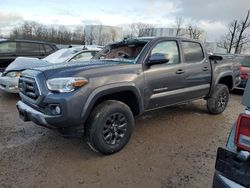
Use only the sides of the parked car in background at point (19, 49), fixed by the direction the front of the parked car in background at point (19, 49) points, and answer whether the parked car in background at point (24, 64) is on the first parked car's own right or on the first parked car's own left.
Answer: on the first parked car's own left

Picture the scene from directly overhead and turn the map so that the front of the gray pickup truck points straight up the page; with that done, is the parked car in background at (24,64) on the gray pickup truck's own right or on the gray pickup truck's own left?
on the gray pickup truck's own right

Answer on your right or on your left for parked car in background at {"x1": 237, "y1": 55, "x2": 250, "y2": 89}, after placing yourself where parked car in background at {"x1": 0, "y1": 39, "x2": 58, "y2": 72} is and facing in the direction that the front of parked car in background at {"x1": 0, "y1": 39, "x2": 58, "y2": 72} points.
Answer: on your left

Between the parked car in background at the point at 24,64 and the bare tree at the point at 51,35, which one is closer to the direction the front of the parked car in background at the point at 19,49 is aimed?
the parked car in background

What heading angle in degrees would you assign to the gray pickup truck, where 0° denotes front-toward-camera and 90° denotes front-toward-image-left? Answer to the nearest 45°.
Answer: approximately 45°

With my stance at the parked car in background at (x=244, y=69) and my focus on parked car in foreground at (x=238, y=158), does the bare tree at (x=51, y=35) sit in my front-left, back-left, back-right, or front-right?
back-right

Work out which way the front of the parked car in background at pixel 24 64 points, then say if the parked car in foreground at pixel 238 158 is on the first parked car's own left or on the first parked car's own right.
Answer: on the first parked car's own left

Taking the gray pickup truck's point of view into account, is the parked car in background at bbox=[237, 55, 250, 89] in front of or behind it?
behind
